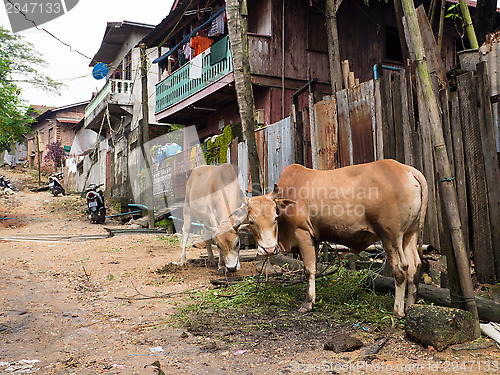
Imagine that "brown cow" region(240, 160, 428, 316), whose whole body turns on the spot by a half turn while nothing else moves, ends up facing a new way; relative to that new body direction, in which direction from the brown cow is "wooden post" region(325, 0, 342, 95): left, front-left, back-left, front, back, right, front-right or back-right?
left

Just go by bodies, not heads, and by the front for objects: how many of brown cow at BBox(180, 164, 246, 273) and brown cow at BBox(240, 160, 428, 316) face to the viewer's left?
1

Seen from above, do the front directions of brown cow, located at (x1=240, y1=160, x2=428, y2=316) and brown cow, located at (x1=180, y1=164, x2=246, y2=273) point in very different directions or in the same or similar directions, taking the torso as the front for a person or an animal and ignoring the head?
very different directions

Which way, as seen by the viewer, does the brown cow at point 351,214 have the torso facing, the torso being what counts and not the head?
to the viewer's left

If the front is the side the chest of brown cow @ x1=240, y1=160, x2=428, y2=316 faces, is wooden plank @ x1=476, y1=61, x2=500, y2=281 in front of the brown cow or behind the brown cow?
behind

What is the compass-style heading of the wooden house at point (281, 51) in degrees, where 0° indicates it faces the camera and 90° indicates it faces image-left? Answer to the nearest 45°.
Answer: approximately 45°

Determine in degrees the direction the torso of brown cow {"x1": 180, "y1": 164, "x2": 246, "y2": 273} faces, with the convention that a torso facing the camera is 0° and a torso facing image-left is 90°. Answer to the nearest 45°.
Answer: approximately 315°
